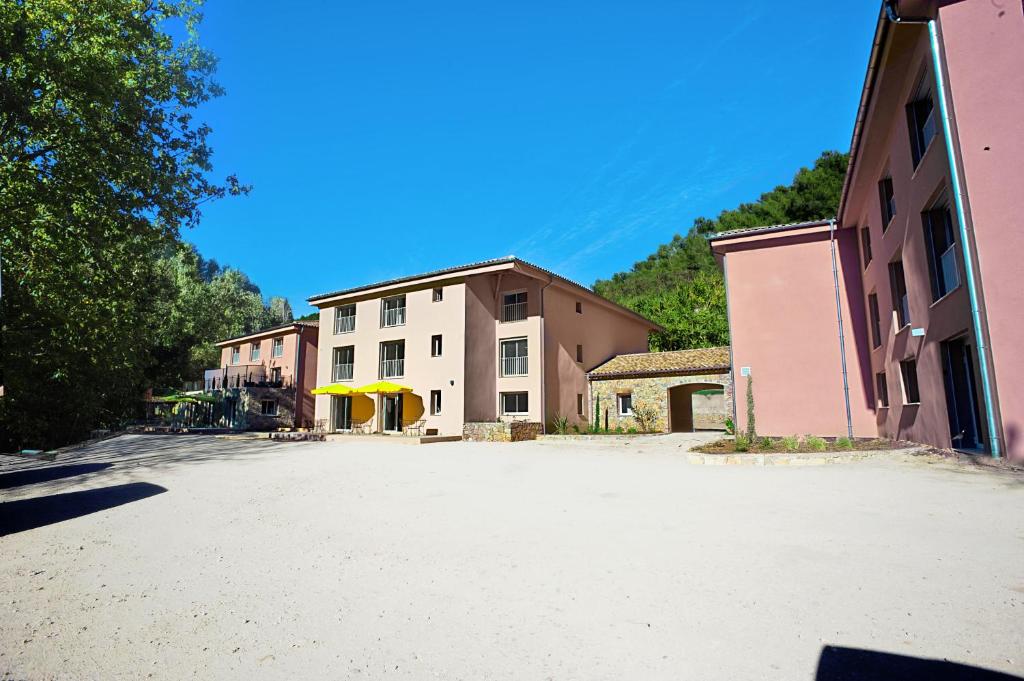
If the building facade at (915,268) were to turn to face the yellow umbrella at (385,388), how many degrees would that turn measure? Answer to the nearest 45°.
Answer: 0° — it already faces it

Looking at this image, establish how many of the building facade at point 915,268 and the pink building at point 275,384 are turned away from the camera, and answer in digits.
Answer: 0

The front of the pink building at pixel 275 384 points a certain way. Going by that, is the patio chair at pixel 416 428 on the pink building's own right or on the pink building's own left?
on the pink building's own left

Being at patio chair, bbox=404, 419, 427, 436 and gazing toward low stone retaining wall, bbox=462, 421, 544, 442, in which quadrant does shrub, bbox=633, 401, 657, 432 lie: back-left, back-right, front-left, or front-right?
front-left

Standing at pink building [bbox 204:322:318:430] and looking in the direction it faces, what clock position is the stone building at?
The stone building is roughly at 9 o'clock from the pink building.

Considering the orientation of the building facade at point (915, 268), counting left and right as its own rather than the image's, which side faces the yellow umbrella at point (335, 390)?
front

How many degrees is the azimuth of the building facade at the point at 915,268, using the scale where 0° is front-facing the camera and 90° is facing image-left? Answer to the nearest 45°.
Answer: approximately 90°

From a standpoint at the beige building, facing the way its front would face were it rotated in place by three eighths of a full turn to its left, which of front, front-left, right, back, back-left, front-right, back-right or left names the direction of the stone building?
front

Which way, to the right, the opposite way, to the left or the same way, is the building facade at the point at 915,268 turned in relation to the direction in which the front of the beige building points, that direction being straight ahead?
to the right

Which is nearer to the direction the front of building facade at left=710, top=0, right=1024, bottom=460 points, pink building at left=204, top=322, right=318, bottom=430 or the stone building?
the pink building

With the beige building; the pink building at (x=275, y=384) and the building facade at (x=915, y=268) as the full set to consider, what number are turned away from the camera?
0

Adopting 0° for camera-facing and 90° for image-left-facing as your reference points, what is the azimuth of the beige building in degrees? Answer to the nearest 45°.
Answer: approximately 45°

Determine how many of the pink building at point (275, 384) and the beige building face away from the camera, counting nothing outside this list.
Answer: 0

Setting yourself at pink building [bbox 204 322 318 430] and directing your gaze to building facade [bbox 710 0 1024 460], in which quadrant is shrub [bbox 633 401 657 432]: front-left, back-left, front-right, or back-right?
front-left
